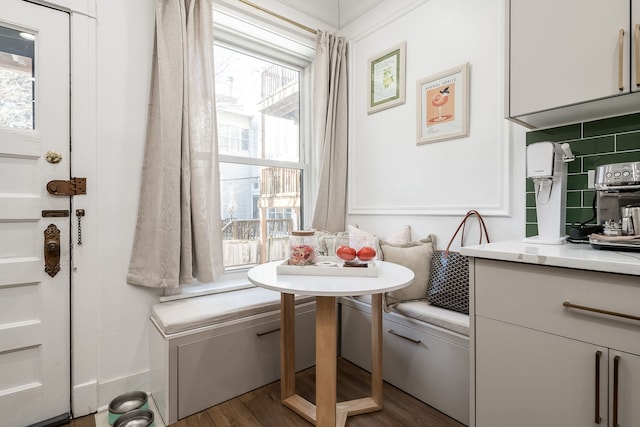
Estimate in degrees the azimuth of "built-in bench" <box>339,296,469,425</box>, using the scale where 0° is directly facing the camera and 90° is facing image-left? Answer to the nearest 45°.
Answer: approximately 45°

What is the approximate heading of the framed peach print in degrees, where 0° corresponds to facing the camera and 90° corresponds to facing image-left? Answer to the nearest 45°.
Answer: approximately 45°

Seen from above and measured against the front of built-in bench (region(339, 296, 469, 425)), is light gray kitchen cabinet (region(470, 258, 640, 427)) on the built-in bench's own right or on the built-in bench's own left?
on the built-in bench's own left

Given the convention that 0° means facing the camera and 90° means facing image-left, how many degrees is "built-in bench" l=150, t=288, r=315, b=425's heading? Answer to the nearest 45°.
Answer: approximately 315°

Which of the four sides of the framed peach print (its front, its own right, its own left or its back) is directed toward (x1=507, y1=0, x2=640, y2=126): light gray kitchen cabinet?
left

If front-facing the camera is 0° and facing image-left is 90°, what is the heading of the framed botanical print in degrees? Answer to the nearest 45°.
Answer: approximately 45°
